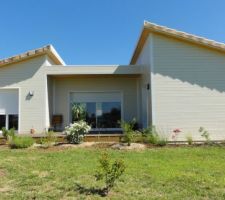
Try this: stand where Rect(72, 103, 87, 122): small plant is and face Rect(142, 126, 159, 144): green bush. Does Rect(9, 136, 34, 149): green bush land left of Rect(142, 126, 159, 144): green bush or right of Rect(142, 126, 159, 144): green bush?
right

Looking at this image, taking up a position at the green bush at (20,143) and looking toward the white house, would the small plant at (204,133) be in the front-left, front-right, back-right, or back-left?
front-right

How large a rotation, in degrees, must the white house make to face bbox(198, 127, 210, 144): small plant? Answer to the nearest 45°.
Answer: approximately 45° to its left

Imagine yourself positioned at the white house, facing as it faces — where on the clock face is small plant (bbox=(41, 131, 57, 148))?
The small plant is roughly at 2 o'clock from the white house.

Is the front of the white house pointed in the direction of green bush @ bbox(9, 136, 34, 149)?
no

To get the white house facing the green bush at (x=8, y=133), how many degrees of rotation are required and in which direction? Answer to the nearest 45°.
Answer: approximately 90° to its right

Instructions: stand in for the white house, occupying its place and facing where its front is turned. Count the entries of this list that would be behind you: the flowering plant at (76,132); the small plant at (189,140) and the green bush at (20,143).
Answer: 0

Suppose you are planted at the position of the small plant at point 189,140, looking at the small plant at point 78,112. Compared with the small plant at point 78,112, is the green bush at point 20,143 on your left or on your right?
left

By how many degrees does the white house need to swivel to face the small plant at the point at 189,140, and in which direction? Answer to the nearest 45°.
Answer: approximately 45° to its left

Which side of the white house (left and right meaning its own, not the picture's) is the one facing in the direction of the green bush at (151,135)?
front

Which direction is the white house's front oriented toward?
toward the camera
